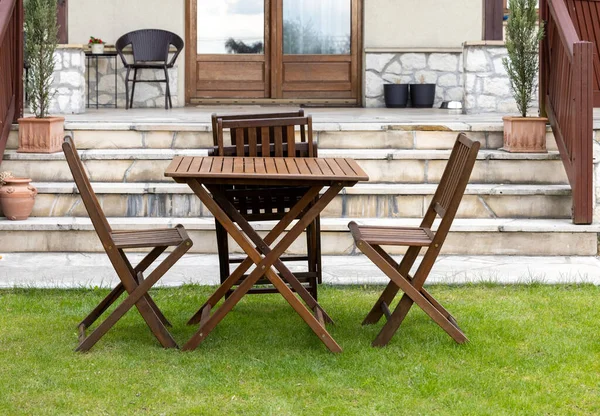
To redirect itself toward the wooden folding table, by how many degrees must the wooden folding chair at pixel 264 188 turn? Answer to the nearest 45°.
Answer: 0° — it already faces it

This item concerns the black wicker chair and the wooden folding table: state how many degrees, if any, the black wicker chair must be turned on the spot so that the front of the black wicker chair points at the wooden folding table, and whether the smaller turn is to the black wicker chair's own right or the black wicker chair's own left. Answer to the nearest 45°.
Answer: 0° — it already faces it

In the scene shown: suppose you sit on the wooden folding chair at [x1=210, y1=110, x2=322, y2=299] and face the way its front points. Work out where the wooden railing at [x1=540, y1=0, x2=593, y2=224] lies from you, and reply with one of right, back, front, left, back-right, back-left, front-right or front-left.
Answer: back-left

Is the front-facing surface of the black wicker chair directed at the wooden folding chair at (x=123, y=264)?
yes

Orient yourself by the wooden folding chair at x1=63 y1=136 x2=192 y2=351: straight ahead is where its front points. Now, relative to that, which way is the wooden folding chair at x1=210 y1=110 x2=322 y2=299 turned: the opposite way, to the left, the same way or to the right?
to the right

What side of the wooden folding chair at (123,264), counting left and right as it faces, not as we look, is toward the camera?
right

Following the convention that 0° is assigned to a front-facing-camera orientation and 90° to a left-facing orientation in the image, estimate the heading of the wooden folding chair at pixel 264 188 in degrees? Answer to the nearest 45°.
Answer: approximately 0°

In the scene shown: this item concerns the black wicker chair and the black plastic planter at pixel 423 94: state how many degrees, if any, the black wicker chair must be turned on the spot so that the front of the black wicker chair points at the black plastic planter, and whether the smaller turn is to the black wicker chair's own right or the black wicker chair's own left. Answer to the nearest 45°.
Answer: approximately 90° to the black wicker chair's own left
